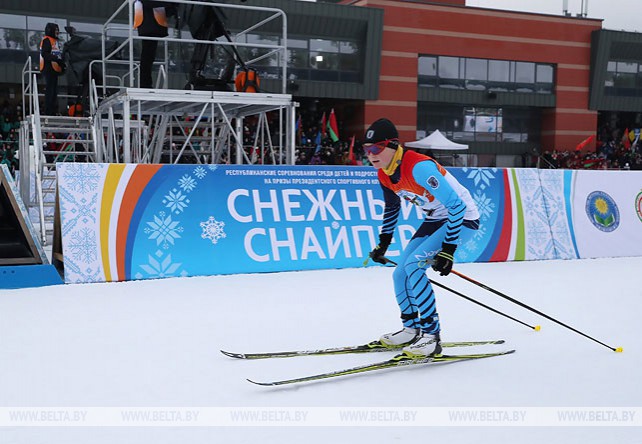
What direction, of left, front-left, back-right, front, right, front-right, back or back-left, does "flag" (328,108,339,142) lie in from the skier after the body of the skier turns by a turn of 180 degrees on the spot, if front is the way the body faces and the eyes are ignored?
front-left

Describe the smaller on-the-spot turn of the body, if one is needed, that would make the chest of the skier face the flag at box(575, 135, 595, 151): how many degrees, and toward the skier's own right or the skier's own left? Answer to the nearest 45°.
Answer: approximately 135° to the skier's own right

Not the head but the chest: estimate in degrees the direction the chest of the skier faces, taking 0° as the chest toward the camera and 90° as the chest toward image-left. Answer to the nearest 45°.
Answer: approximately 45°

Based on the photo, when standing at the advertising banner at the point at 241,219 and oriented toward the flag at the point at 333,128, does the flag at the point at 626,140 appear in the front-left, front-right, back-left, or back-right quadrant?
front-right

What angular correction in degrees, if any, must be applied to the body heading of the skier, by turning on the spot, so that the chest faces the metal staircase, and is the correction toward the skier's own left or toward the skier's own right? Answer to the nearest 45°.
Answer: approximately 90° to the skier's own right

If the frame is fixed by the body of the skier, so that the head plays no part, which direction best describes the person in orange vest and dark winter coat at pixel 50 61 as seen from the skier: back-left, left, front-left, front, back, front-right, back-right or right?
right

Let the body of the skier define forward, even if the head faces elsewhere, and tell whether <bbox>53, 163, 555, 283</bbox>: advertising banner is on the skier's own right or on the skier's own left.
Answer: on the skier's own right

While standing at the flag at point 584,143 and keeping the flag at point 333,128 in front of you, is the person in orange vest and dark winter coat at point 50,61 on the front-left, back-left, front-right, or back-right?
front-left

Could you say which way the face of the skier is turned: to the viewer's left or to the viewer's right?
to the viewer's left

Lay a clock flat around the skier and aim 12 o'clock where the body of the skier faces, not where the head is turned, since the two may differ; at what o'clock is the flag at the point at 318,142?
The flag is roughly at 4 o'clock from the skier.

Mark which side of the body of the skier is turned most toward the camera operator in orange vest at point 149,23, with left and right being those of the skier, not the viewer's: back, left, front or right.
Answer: right
